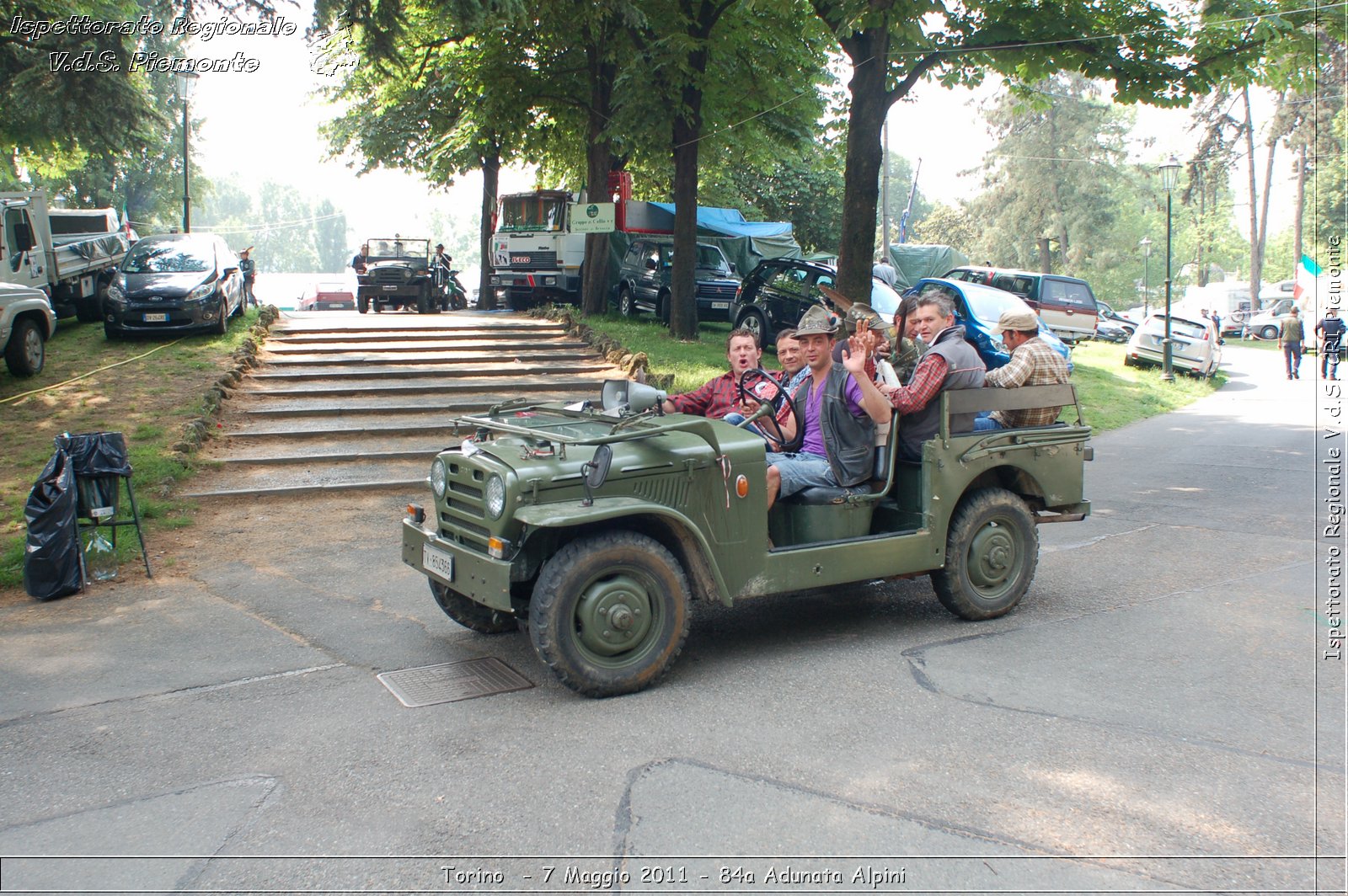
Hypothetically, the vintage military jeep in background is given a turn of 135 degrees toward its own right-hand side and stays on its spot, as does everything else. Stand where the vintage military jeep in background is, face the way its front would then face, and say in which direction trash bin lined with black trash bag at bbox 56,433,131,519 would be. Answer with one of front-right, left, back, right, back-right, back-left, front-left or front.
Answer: back-left

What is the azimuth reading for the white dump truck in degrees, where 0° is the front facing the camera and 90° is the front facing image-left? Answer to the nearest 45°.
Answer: approximately 45°

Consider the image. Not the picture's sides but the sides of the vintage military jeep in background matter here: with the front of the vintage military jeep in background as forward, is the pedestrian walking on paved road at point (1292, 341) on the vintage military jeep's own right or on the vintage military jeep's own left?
on the vintage military jeep's own left

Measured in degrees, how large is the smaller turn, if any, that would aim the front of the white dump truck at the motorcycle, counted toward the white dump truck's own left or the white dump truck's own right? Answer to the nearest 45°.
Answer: approximately 180°

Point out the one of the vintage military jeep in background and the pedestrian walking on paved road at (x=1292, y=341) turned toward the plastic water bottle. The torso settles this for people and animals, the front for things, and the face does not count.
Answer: the vintage military jeep in background

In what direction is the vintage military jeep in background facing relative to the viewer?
toward the camera
